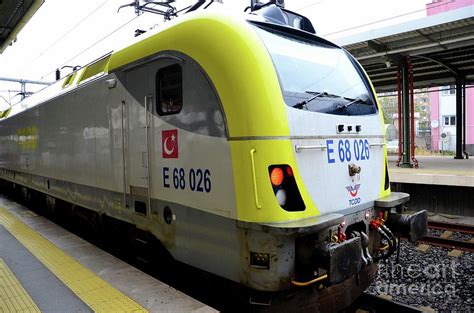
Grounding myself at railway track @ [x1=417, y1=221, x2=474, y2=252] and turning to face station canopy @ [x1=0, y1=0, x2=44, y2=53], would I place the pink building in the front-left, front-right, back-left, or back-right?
back-right

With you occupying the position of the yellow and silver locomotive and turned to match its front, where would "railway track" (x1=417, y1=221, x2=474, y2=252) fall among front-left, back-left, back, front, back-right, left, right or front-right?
left

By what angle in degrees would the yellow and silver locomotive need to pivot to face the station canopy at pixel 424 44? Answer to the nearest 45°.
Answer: approximately 90° to its left

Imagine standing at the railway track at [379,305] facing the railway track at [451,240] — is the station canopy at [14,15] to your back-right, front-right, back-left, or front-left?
back-left

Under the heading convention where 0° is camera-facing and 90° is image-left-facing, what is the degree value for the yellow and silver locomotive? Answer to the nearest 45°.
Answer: approximately 315°

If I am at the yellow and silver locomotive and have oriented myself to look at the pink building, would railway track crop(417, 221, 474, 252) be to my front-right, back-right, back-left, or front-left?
front-right

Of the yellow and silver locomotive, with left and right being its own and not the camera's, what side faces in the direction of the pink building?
left
